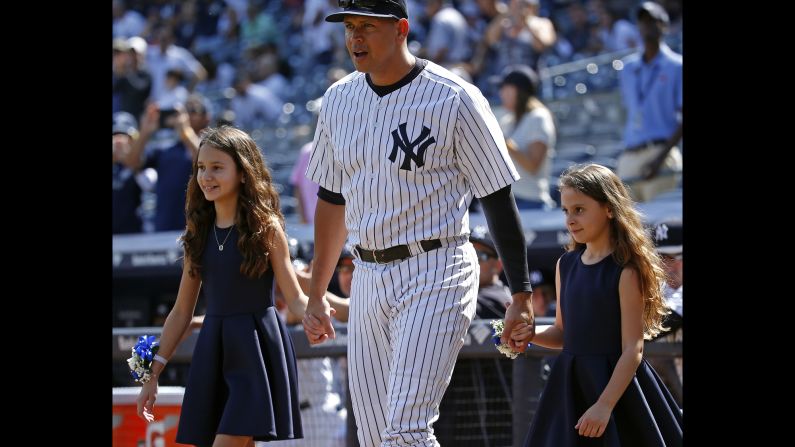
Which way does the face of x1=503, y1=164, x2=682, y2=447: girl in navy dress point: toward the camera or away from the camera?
toward the camera

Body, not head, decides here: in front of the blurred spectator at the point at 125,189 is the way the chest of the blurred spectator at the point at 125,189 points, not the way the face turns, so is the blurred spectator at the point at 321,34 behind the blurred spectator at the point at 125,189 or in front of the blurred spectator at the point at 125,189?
behind

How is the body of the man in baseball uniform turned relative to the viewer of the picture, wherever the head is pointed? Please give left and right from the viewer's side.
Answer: facing the viewer and to the left of the viewer

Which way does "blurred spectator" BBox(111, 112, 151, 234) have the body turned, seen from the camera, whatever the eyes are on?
toward the camera

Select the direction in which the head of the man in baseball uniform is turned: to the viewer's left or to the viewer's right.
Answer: to the viewer's left

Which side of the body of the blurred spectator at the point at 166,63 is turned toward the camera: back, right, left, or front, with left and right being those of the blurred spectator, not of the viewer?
front

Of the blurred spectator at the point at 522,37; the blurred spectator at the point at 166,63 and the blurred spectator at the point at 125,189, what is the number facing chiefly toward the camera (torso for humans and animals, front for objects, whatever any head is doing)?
3

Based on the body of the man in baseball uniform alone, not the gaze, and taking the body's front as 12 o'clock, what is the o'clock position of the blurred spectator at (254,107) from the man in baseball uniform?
The blurred spectator is roughly at 4 o'clock from the man in baseball uniform.

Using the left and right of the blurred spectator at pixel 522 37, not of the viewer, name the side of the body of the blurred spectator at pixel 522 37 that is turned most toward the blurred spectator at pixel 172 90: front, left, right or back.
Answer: right

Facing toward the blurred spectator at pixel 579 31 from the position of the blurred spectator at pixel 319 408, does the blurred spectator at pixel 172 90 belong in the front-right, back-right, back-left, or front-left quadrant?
front-left
